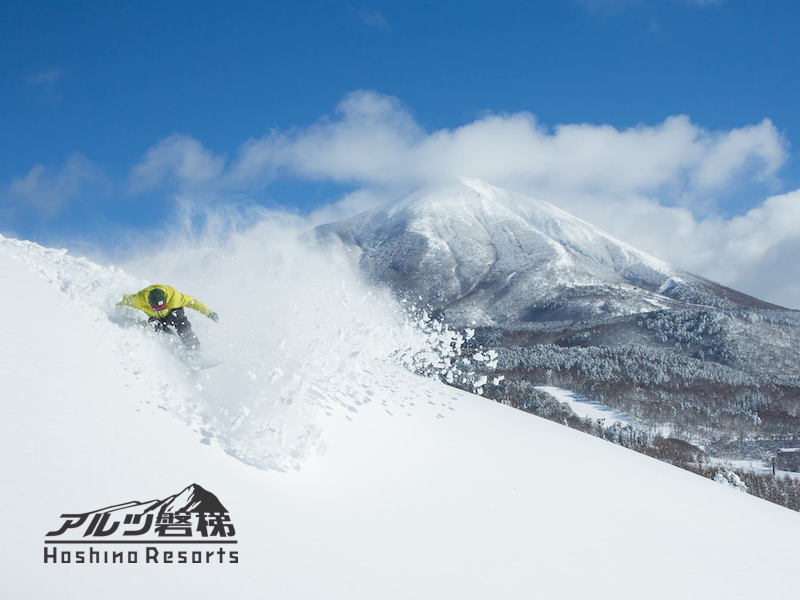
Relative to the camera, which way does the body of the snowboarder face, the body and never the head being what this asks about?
toward the camera
